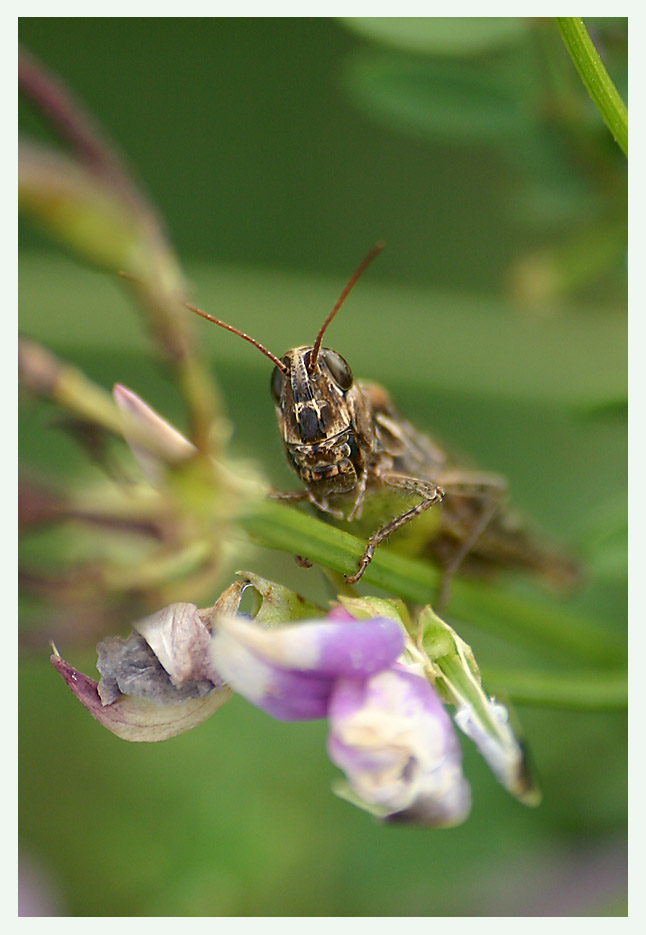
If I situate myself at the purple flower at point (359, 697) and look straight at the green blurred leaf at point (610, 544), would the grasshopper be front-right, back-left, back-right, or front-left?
front-left

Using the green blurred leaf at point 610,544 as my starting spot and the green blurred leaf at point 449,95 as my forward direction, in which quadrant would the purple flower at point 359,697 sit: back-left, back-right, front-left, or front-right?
back-left

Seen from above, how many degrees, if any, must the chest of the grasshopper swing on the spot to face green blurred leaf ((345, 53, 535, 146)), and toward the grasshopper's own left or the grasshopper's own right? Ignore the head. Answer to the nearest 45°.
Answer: approximately 135° to the grasshopper's own right

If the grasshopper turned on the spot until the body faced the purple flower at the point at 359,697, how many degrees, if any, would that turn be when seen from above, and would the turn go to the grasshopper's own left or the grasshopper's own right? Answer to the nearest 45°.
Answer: approximately 45° to the grasshopper's own left

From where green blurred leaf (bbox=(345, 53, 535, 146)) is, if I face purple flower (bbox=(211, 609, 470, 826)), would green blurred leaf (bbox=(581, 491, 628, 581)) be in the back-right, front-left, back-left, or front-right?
front-left

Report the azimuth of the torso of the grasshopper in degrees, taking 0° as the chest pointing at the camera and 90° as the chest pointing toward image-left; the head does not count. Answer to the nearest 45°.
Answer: approximately 45°
